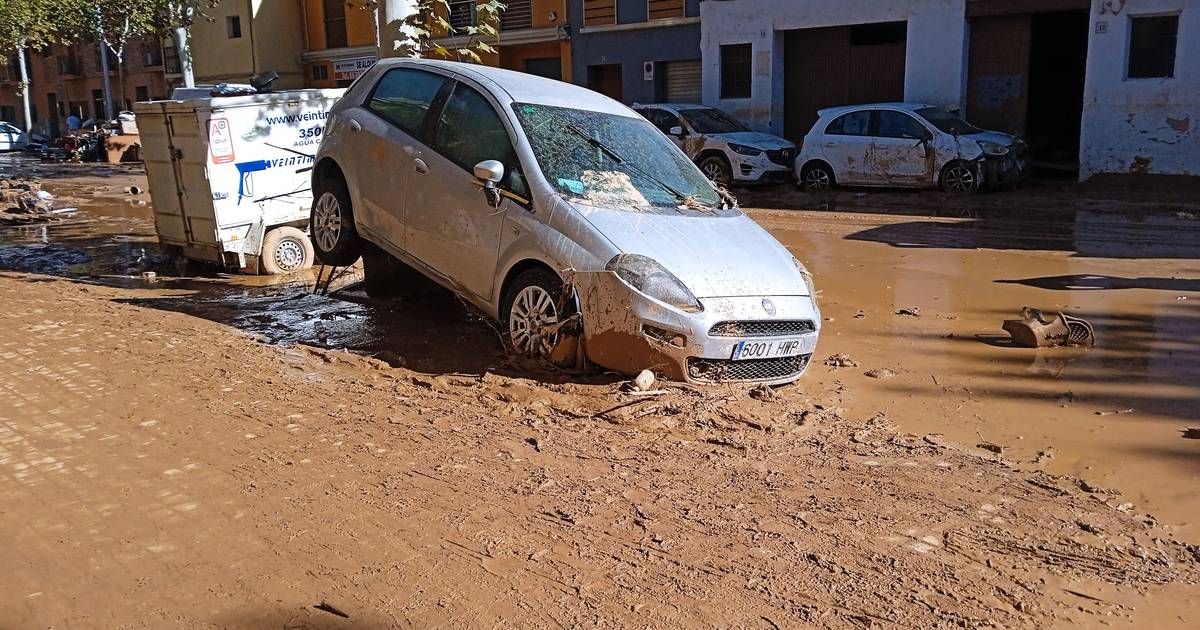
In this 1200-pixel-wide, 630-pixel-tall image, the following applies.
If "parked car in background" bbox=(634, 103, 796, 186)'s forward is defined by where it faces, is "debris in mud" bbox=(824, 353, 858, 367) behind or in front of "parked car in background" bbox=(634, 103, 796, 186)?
in front

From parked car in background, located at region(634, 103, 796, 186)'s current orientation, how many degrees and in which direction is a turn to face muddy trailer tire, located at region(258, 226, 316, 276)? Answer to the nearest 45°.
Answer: approximately 90° to its right

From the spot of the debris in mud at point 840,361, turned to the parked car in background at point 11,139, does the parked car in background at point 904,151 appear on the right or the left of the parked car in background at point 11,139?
right

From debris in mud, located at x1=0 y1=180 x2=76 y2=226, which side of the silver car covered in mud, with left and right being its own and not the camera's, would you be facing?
back

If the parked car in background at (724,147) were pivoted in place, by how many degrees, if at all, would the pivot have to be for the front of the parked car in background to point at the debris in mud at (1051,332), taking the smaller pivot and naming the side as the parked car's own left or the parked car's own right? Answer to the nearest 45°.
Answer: approximately 45° to the parked car's own right

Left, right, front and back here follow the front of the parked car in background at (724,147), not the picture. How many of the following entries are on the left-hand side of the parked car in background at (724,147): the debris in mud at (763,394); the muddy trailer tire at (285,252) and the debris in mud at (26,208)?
0

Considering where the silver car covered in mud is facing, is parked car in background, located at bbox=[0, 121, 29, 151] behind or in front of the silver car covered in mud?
behind

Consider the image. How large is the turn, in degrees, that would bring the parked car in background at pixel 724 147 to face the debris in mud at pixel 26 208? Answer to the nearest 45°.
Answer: approximately 135° to its right

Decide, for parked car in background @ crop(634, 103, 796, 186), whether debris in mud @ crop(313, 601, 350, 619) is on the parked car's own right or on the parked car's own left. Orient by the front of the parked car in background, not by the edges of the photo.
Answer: on the parked car's own right

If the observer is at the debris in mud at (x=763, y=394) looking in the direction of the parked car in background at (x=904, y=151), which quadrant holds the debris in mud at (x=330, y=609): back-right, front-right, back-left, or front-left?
back-left

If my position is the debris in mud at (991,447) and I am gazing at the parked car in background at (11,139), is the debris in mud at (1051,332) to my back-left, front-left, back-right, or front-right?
front-right

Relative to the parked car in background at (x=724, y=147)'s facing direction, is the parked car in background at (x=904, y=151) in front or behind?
in front

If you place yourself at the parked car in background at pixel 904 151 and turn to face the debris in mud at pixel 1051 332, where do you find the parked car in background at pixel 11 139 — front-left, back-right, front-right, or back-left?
back-right

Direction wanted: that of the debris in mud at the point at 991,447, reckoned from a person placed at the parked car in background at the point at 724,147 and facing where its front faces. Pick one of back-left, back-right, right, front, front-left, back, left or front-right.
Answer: front-right

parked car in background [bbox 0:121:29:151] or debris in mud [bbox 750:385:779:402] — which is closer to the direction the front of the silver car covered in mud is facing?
the debris in mud

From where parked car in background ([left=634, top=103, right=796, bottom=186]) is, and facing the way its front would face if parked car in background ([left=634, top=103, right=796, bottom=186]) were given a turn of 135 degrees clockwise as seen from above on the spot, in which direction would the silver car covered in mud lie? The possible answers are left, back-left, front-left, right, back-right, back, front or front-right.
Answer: left

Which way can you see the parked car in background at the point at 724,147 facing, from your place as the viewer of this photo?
facing the viewer and to the right of the viewer

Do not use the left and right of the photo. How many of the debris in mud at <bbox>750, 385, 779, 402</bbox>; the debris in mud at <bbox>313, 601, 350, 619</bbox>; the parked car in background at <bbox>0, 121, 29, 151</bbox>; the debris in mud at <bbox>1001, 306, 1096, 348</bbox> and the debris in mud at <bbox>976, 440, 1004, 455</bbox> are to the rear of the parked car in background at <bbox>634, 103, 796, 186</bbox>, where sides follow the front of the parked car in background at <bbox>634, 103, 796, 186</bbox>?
1
